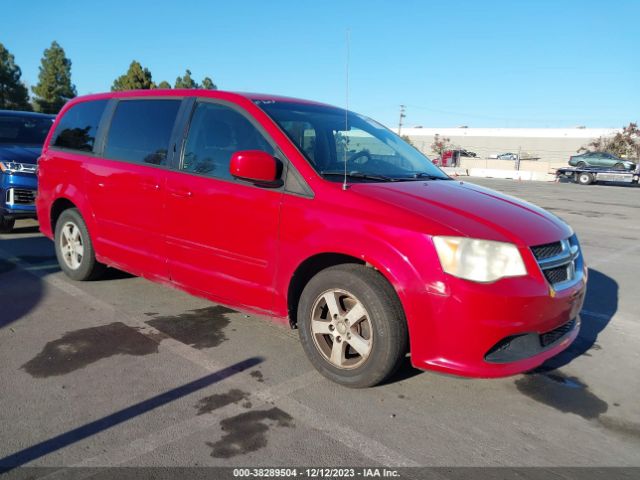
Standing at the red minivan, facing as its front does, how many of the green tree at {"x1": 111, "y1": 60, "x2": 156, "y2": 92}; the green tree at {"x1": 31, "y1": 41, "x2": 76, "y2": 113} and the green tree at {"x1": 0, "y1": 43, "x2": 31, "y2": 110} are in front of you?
0

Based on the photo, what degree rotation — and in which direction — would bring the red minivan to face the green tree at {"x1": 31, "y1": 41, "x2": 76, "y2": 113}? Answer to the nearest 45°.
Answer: approximately 180°

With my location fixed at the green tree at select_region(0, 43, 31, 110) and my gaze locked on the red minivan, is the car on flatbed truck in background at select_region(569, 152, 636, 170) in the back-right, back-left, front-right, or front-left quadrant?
front-left

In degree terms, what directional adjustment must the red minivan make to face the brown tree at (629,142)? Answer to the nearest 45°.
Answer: approximately 90° to its left

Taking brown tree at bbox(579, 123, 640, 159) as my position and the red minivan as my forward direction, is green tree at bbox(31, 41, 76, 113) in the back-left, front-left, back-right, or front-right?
front-right

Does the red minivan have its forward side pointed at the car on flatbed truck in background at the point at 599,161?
no

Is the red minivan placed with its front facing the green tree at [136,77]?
no

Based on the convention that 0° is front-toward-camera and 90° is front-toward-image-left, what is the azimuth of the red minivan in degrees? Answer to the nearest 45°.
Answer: approximately 315°

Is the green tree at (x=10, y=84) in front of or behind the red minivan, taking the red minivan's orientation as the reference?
behind
